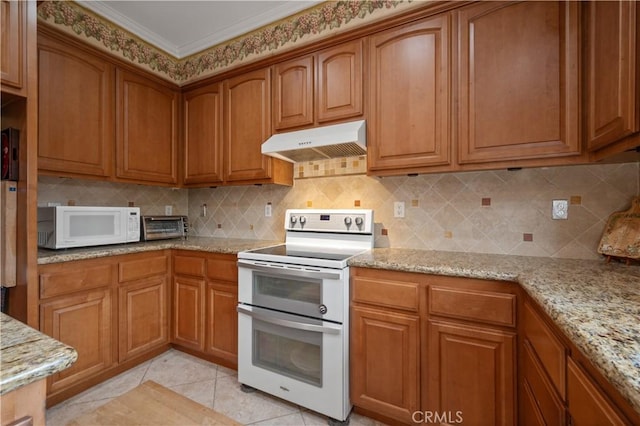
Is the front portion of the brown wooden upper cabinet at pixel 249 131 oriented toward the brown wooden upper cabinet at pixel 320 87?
no

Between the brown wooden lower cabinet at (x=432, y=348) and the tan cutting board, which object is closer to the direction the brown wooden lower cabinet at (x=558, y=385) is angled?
the brown wooden lower cabinet

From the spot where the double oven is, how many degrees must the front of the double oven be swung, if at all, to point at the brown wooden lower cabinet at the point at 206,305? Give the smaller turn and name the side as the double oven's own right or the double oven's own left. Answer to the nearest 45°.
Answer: approximately 90° to the double oven's own right

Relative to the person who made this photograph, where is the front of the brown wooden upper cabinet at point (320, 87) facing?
facing the viewer and to the left of the viewer

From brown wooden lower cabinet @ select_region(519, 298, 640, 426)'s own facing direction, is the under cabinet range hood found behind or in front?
in front

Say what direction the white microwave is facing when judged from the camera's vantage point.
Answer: facing the viewer and to the right of the viewer

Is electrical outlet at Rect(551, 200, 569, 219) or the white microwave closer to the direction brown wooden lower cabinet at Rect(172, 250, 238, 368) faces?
the white microwave

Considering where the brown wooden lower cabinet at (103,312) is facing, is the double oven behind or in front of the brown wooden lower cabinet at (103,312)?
in front

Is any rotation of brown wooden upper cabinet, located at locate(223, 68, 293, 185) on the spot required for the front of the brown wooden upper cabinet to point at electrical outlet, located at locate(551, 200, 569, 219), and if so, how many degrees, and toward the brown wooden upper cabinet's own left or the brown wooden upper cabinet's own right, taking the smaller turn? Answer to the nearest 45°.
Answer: approximately 90° to the brown wooden upper cabinet's own left

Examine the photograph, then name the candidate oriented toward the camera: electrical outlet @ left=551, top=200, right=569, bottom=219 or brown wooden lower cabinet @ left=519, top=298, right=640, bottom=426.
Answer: the electrical outlet

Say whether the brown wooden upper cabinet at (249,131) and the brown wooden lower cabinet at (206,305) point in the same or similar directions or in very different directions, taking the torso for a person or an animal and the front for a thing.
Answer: same or similar directions

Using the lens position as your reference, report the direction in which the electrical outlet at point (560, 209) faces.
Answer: facing the viewer

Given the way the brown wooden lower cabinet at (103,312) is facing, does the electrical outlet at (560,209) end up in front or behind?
in front

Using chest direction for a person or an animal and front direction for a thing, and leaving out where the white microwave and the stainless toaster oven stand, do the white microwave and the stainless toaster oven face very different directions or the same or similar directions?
same or similar directions

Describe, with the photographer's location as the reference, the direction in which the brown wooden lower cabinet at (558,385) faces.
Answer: facing to the left of the viewer

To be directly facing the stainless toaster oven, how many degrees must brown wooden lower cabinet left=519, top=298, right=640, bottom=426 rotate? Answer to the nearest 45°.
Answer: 0° — it already faces it

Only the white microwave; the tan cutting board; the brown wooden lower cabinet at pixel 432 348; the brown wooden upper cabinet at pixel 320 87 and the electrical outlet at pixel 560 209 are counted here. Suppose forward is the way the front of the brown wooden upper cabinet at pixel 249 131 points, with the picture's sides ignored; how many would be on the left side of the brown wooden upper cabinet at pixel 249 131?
4

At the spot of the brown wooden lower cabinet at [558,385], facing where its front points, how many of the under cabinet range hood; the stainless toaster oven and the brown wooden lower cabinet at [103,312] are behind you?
0
